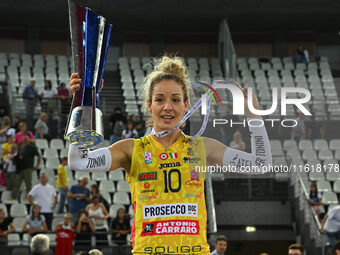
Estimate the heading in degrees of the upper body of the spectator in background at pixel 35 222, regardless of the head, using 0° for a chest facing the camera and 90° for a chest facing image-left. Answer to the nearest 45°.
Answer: approximately 0°

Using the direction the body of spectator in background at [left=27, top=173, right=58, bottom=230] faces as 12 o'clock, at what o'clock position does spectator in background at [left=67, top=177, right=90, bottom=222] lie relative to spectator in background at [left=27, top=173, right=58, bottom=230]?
spectator in background at [left=67, top=177, right=90, bottom=222] is roughly at 9 o'clock from spectator in background at [left=27, top=173, right=58, bottom=230].

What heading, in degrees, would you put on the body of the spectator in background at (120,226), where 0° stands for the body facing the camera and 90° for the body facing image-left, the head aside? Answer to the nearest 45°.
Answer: approximately 0°
